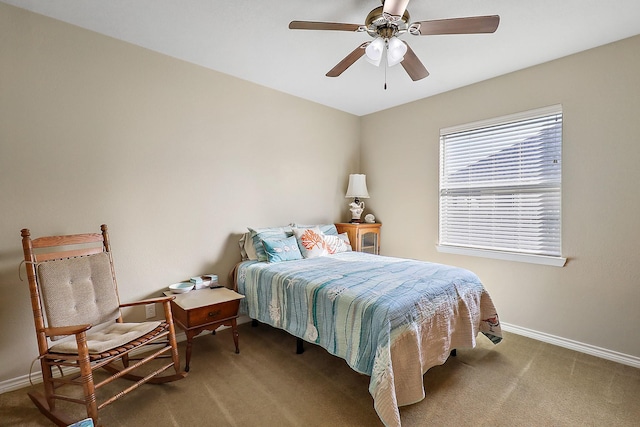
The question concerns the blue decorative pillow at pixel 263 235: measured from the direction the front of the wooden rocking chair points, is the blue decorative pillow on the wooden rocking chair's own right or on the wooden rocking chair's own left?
on the wooden rocking chair's own left

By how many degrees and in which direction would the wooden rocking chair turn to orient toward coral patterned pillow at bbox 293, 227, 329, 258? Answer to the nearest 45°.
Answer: approximately 45° to its left

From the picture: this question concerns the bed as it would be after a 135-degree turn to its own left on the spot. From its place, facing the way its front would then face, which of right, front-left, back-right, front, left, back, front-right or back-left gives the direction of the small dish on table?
left

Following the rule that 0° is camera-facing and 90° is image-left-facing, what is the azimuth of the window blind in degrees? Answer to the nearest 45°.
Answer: approximately 45°

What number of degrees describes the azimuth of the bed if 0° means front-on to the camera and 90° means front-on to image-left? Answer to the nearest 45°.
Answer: approximately 315°

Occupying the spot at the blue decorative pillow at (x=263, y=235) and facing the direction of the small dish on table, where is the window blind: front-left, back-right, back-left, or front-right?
back-left
